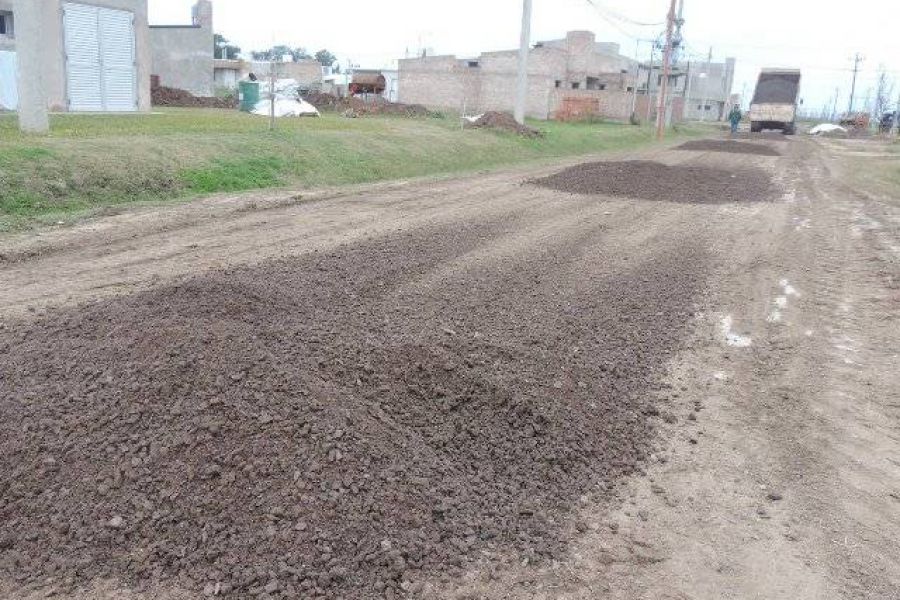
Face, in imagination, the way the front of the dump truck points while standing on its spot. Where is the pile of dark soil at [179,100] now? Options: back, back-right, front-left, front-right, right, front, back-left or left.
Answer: back-left

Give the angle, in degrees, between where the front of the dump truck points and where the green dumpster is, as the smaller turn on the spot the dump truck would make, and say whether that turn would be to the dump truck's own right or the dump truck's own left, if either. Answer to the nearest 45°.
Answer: approximately 135° to the dump truck's own left

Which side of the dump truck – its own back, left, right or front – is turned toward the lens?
back

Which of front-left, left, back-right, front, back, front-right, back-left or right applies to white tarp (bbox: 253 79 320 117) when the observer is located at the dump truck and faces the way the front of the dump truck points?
back-left

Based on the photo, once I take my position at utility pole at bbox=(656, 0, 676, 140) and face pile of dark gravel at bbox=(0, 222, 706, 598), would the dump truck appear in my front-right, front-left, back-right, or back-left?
back-left

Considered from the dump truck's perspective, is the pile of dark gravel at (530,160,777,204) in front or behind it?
behind

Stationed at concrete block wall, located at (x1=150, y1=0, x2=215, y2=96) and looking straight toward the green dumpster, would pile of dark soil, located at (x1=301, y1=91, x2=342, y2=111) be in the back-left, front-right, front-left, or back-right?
front-left

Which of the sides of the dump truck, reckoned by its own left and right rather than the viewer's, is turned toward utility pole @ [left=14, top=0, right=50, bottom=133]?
back
